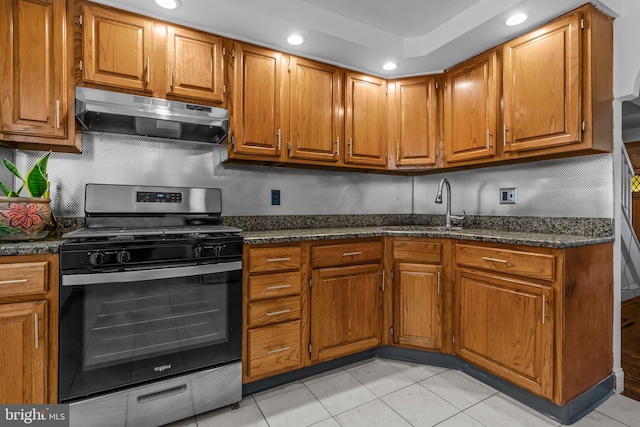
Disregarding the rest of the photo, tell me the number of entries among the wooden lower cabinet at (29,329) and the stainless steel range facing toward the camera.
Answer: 2

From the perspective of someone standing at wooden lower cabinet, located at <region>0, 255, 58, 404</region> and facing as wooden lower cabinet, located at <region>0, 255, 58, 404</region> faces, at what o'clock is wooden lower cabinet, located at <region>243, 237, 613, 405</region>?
wooden lower cabinet, located at <region>243, 237, 613, 405</region> is roughly at 10 o'clock from wooden lower cabinet, located at <region>0, 255, 58, 404</region>.

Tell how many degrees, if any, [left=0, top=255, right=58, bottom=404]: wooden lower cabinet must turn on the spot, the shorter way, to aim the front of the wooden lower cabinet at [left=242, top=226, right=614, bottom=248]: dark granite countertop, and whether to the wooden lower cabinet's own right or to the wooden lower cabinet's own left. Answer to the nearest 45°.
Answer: approximately 45° to the wooden lower cabinet's own left

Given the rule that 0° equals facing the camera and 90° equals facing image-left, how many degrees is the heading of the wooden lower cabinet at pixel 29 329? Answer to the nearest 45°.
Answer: approximately 0°

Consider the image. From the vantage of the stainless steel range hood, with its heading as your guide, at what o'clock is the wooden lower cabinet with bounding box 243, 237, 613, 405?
The wooden lower cabinet is roughly at 10 o'clock from the stainless steel range hood.

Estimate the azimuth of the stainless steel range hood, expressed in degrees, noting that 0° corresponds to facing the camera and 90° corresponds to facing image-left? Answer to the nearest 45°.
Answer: approximately 0°
